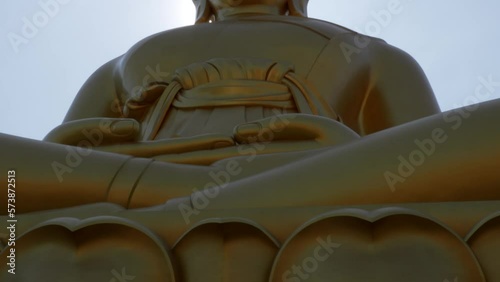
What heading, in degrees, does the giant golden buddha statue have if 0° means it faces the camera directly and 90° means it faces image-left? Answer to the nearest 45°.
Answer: approximately 0°
